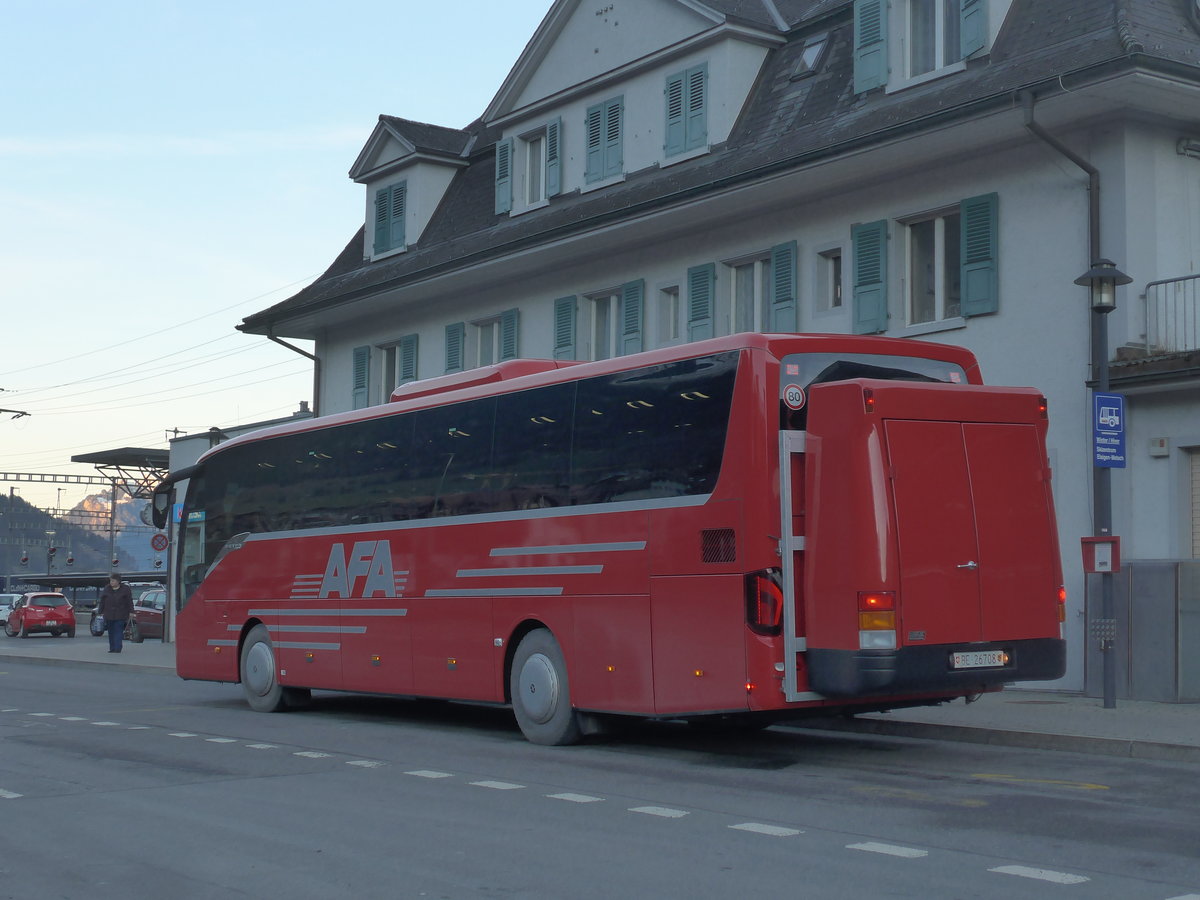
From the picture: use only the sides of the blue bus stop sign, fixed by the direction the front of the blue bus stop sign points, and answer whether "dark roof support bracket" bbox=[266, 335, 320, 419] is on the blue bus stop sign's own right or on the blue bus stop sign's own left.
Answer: on the blue bus stop sign's own right

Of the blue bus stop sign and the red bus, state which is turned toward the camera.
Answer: the blue bus stop sign

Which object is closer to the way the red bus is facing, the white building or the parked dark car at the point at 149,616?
the parked dark car

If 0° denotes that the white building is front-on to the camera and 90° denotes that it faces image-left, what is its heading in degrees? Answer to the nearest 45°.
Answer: approximately 45°

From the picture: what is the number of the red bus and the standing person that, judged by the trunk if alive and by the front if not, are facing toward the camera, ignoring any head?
1

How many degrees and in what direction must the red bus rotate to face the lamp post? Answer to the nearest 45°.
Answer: approximately 90° to its right

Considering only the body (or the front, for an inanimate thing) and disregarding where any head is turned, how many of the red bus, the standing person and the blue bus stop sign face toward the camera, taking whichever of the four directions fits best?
2

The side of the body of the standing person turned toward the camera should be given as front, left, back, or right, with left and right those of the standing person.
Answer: front

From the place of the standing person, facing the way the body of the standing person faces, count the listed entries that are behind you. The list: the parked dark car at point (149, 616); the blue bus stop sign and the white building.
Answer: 1

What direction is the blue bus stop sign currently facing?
toward the camera

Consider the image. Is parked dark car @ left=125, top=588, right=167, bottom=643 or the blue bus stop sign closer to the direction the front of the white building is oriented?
the blue bus stop sign

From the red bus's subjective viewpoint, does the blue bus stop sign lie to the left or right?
on its right

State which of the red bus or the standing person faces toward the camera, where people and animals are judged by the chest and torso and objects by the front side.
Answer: the standing person

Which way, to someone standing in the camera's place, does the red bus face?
facing away from the viewer and to the left of the viewer
